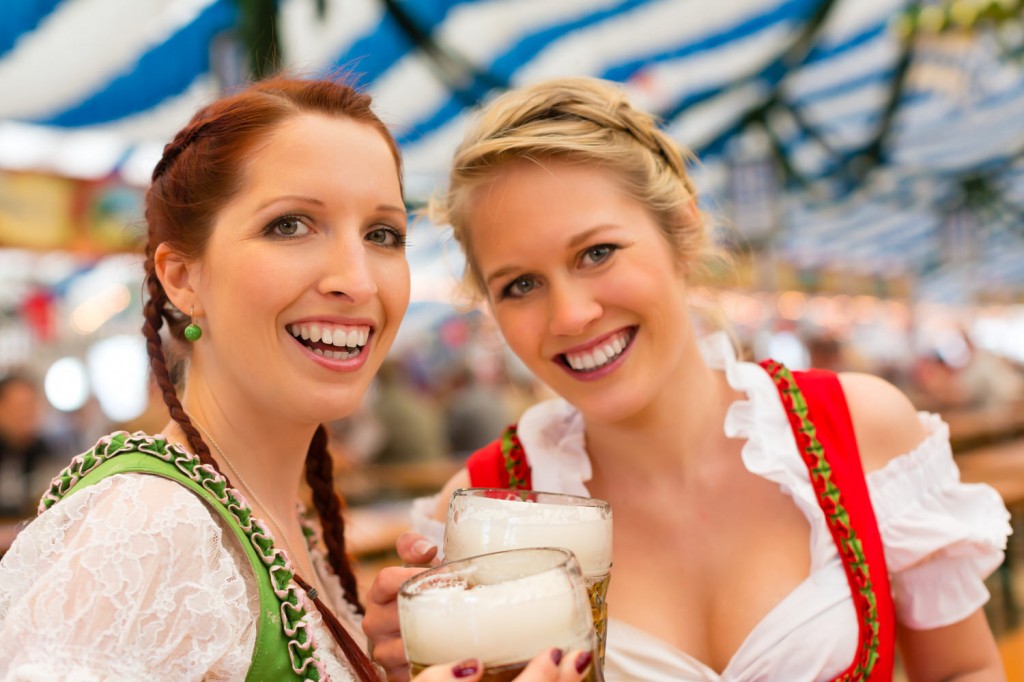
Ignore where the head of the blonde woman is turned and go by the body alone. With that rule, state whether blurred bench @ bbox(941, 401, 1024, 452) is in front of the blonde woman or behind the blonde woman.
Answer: behind

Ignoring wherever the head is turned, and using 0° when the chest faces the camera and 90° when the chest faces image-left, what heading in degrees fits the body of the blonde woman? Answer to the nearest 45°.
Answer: approximately 0°

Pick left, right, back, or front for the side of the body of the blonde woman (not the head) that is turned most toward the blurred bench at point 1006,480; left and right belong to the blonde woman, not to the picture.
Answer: back

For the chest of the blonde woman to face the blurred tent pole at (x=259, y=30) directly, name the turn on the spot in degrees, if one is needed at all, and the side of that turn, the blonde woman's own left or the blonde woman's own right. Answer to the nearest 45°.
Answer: approximately 135° to the blonde woman's own right
